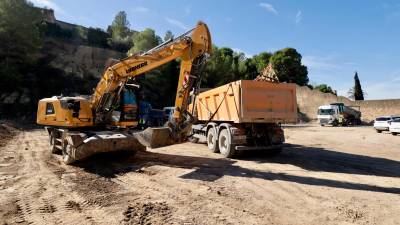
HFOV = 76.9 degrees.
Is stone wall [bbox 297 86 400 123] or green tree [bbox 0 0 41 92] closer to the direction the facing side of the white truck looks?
the green tree

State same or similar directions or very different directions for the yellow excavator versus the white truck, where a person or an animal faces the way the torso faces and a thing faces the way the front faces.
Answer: very different directions

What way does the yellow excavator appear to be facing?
to the viewer's right

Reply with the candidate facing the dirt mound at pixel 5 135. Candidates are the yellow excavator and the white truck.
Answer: the white truck

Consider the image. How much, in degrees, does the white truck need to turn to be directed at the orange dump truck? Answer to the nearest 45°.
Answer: approximately 45° to its left

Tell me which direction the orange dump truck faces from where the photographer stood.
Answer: facing away from the viewer and to the left of the viewer

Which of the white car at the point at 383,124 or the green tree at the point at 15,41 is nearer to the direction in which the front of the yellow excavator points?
the white car
